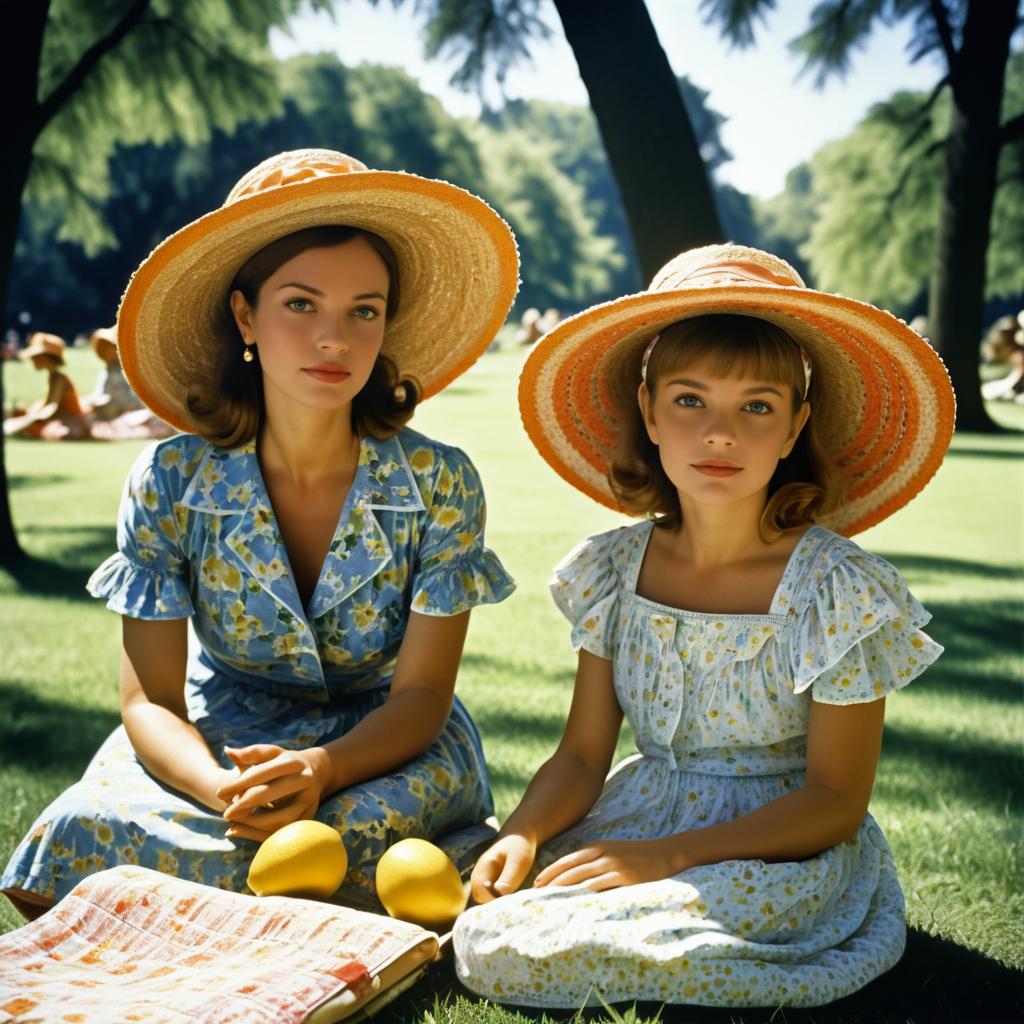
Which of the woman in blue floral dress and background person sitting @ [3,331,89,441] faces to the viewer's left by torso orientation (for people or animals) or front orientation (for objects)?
the background person sitting

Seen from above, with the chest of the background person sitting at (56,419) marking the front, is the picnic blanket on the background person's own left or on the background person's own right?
on the background person's own left

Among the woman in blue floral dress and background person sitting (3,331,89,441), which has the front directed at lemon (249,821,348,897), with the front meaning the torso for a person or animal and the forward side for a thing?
the woman in blue floral dress

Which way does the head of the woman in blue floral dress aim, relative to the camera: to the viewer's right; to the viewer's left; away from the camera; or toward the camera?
toward the camera

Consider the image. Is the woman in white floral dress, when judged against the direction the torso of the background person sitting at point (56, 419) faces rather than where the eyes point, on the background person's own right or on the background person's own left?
on the background person's own left

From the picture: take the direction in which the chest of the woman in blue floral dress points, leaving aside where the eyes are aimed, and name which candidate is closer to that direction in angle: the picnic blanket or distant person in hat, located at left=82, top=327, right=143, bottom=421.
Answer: the picnic blanket

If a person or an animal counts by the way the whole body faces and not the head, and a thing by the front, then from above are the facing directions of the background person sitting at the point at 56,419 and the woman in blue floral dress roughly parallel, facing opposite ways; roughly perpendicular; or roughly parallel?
roughly perpendicular

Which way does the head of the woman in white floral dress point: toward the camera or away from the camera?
toward the camera

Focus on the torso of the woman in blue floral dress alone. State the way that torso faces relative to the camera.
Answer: toward the camera

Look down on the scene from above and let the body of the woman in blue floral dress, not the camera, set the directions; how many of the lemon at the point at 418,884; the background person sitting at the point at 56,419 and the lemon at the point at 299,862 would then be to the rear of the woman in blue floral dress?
1

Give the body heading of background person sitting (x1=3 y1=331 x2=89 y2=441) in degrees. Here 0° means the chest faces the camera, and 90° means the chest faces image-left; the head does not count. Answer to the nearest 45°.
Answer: approximately 90°

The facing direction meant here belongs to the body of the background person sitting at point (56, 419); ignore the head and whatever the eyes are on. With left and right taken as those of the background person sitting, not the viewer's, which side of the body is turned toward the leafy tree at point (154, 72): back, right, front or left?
left

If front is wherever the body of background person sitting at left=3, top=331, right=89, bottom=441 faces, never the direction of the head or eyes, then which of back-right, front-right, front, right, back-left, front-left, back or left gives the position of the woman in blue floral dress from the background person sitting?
left

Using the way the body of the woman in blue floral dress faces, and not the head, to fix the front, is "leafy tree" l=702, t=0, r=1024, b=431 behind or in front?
behind

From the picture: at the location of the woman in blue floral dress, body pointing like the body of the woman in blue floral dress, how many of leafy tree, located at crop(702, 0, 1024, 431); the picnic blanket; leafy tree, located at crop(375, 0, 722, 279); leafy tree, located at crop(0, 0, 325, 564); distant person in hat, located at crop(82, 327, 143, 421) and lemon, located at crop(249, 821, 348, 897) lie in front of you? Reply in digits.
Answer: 2

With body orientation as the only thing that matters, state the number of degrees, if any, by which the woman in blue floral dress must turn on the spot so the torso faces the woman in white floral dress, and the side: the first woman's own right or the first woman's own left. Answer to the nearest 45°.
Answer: approximately 45° to the first woman's own left

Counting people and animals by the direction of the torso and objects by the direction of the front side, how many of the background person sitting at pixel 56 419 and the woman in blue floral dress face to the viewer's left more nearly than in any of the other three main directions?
1

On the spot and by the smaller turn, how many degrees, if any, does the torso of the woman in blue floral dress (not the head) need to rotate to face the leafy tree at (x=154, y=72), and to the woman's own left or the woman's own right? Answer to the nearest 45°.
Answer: approximately 180°
